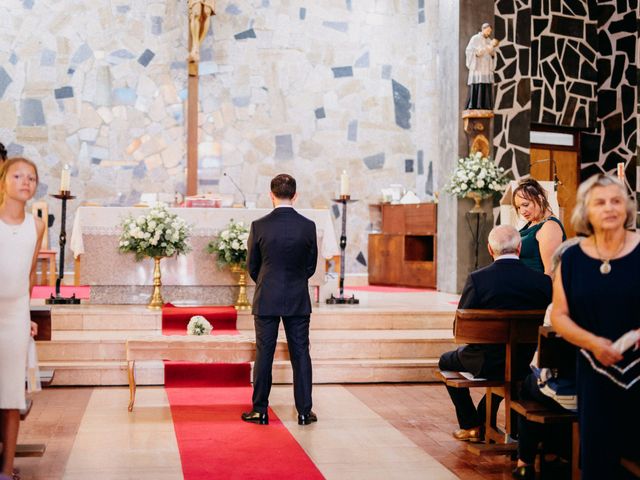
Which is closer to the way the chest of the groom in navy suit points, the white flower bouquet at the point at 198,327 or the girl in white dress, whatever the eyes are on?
the white flower bouquet

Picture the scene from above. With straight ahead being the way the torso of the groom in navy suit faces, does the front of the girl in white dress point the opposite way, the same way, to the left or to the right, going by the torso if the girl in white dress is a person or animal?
the opposite way

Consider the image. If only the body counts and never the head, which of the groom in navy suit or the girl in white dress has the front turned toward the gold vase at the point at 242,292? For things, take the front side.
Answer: the groom in navy suit

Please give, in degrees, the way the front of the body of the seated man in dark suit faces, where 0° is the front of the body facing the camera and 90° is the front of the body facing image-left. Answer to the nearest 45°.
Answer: approximately 135°

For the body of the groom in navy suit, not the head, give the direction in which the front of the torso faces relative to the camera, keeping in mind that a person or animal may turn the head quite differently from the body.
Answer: away from the camera

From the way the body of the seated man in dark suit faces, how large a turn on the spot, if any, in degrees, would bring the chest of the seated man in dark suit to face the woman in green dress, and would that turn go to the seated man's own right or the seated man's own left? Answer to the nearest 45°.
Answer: approximately 90° to the seated man's own right

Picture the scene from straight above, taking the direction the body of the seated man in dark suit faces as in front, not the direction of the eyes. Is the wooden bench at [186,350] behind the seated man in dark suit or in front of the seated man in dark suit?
in front

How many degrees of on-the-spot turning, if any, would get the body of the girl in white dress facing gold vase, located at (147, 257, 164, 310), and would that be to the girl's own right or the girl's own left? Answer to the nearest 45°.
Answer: approximately 180°

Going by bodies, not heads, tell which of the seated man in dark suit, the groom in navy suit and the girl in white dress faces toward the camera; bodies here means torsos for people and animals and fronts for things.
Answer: the girl in white dress

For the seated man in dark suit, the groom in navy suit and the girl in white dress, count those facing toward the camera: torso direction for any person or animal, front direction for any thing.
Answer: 1

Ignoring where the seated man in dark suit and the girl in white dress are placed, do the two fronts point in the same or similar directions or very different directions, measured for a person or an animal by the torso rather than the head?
very different directions

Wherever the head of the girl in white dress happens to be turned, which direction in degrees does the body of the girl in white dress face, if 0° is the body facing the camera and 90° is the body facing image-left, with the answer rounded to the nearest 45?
approximately 0°

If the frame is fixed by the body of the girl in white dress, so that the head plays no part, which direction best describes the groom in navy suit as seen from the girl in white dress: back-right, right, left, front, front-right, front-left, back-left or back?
back-left

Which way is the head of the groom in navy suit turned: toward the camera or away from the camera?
away from the camera

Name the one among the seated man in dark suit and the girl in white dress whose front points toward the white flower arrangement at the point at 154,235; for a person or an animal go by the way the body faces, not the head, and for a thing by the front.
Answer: the seated man in dark suit
